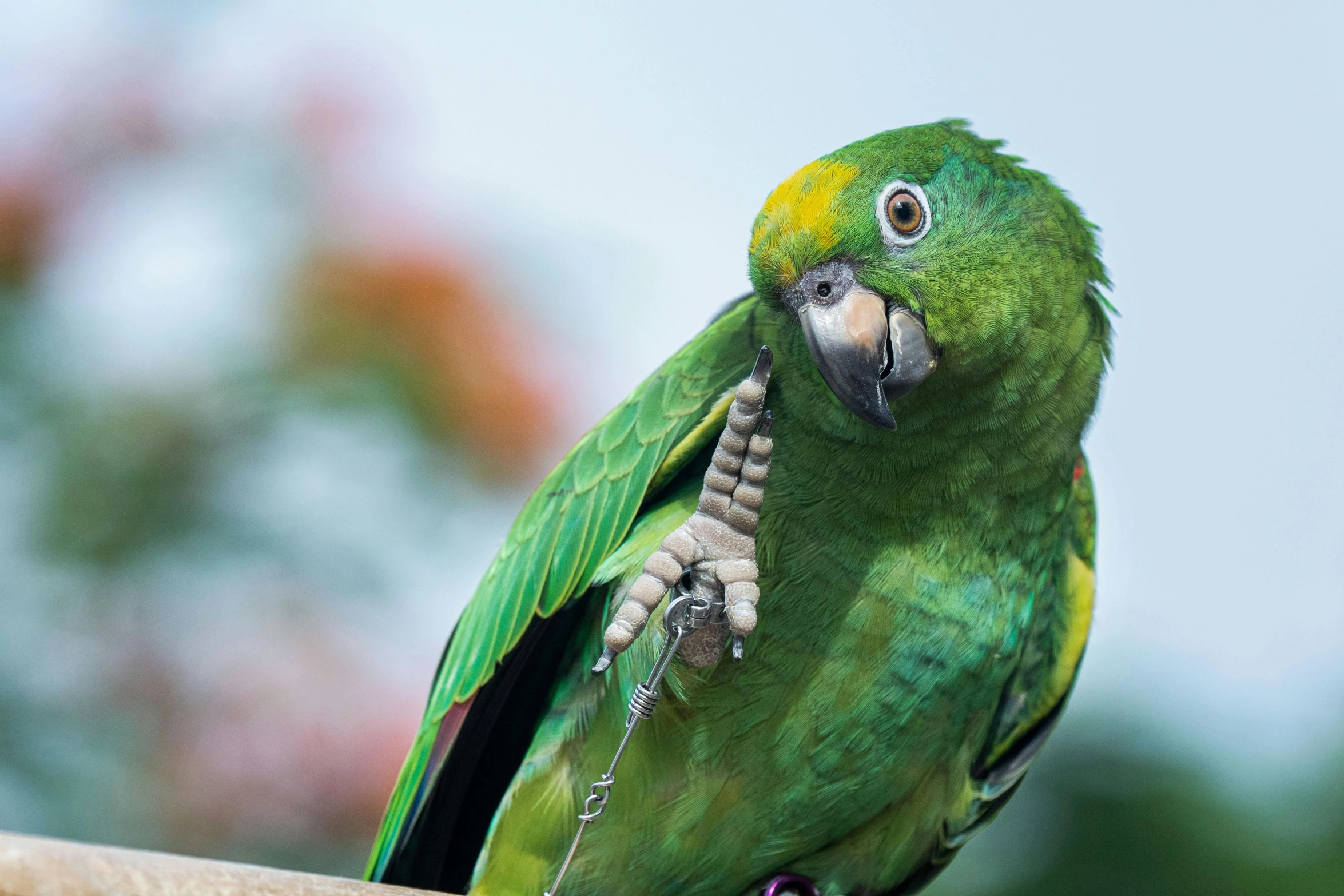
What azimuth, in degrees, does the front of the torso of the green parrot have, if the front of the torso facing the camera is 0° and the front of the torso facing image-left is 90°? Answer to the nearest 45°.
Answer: approximately 0°
